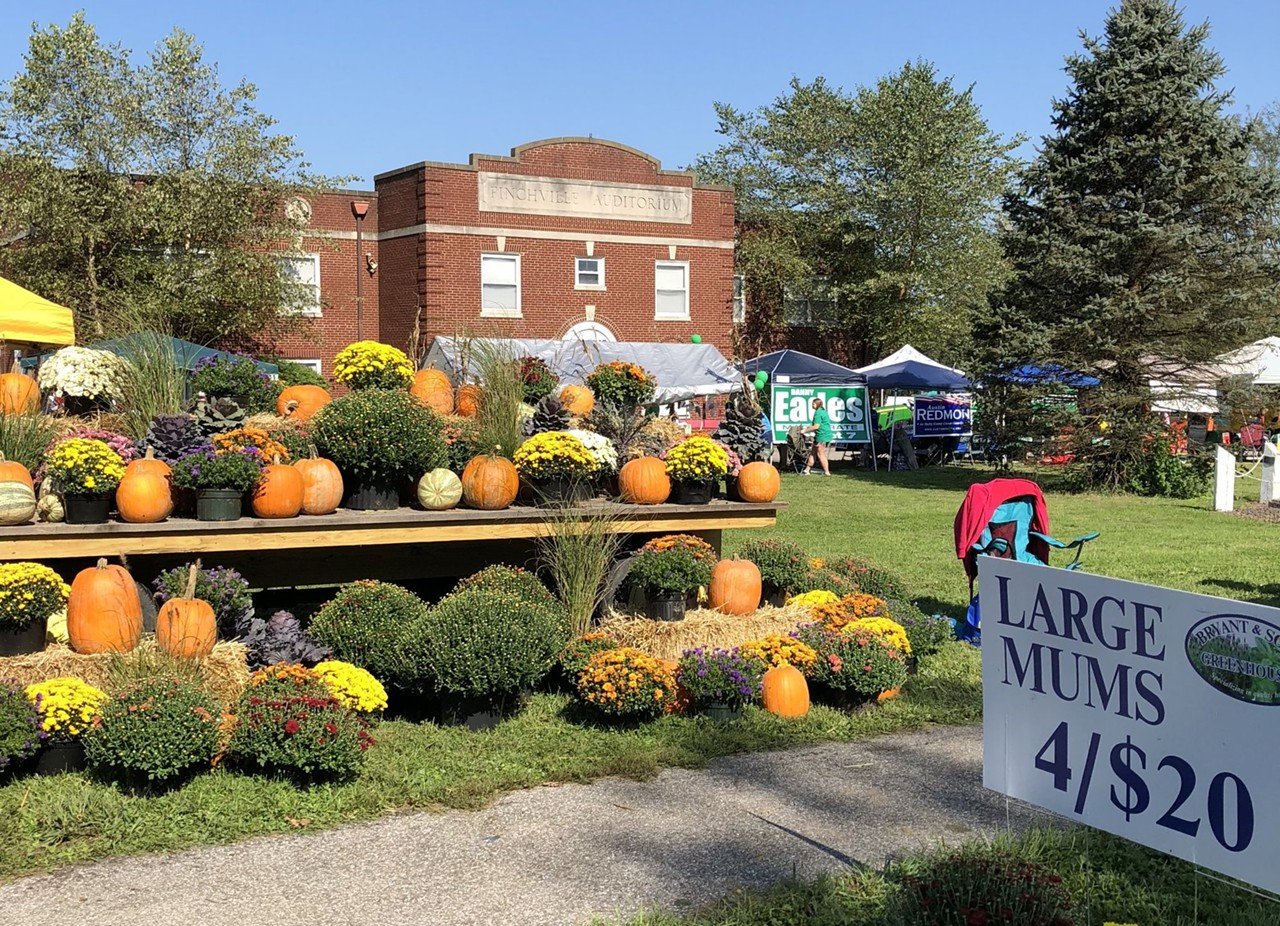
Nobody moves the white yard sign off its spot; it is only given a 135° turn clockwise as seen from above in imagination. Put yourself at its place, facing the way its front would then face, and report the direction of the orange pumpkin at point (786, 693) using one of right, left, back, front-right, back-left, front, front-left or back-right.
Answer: front-left

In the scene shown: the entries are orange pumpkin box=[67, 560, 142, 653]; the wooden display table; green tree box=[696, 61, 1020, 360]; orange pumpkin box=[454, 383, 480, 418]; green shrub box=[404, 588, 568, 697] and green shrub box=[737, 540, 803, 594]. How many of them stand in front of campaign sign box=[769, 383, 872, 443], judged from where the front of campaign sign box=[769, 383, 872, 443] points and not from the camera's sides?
5

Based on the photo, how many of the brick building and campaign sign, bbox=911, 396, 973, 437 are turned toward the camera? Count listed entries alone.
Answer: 2

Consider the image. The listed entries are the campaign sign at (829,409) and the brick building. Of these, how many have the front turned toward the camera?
2

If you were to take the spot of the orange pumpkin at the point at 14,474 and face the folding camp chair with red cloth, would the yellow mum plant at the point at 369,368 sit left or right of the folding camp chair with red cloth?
left

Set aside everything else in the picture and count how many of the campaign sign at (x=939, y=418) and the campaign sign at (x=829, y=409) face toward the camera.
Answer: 2

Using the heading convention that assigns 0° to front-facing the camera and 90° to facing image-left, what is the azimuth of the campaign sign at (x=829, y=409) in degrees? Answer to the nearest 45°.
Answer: approximately 0°

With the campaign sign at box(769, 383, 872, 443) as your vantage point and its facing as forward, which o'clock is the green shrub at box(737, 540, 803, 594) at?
The green shrub is roughly at 12 o'clock from the campaign sign.

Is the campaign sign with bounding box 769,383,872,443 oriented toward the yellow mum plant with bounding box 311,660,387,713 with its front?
yes

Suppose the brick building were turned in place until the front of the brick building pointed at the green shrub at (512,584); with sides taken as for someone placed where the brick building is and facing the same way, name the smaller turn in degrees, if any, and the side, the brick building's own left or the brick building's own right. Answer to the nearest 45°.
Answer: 0° — it already faces it

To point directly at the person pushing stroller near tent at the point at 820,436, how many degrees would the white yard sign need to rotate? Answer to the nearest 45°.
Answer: approximately 135° to its right

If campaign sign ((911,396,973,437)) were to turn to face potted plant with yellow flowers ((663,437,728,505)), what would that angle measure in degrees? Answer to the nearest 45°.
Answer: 0° — it already faces it
